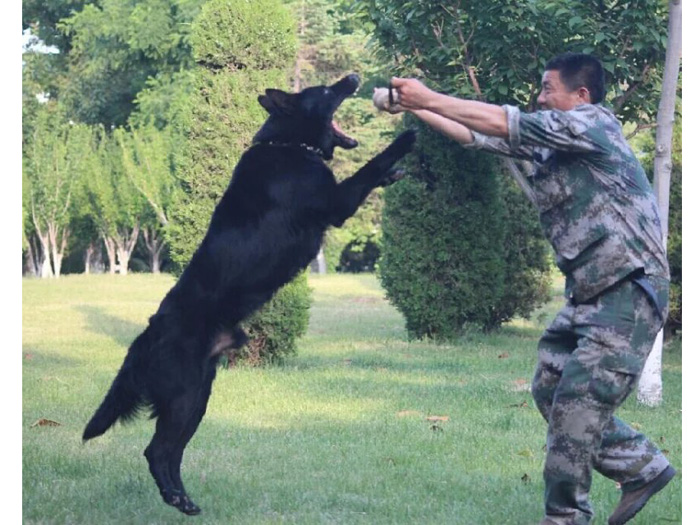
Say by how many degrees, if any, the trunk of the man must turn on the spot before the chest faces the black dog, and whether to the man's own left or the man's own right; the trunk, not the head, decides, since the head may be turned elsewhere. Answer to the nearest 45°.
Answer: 0° — they already face it

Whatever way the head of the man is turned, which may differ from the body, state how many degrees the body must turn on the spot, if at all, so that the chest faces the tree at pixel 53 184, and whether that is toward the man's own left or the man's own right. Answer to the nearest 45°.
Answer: approximately 45° to the man's own right

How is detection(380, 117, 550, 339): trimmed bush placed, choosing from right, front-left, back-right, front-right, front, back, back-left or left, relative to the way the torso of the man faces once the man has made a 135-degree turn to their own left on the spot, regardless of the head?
back-left

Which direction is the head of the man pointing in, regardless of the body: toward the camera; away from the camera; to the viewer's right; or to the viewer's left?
to the viewer's left

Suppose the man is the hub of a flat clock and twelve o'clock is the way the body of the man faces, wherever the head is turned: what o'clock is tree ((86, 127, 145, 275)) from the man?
The tree is roughly at 2 o'clock from the man.

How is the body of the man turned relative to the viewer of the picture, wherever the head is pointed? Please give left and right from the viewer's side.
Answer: facing to the left of the viewer

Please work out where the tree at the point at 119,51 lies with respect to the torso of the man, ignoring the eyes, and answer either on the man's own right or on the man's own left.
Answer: on the man's own right

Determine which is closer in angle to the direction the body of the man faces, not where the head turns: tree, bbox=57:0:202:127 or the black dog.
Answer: the black dog

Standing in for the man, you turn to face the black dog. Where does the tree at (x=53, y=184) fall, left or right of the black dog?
right

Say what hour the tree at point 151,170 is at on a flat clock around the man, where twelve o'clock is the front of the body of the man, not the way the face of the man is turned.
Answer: The tree is roughly at 2 o'clock from the man.
